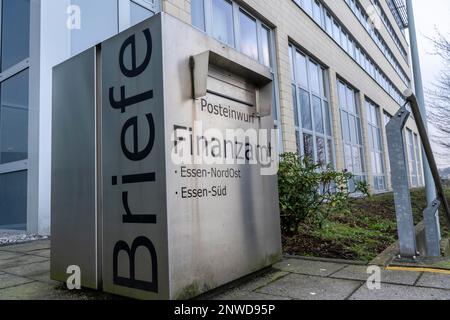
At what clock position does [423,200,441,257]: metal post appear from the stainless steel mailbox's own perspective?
The metal post is roughly at 10 o'clock from the stainless steel mailbox.

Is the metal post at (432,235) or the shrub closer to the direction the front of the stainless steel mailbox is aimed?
the metal post

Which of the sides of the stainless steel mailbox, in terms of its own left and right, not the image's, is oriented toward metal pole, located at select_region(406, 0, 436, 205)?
left

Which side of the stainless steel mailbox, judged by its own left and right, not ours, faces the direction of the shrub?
left
